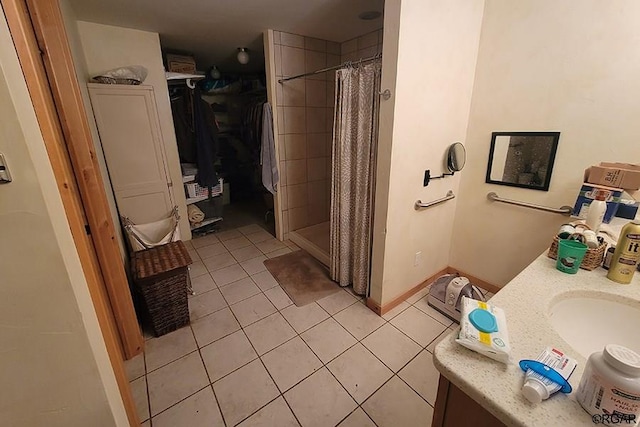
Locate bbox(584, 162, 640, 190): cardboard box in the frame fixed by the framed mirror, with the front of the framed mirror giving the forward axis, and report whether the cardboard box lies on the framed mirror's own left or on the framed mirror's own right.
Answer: on the framed mirror's own left

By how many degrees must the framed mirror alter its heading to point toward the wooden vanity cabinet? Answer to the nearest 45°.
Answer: approximately 45° to its left

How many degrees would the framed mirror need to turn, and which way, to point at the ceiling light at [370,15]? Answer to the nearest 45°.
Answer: approximately 45° to its right

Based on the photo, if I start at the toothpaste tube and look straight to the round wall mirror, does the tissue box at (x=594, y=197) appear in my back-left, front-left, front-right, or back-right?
front-right

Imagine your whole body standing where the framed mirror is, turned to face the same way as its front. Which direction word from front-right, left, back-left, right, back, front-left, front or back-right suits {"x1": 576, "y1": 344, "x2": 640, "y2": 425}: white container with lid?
front-left

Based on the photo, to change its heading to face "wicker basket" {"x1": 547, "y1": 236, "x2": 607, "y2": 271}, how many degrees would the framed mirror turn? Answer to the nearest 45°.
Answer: approximately 45° to its left

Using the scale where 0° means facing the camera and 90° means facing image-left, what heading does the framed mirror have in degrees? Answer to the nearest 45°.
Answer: approximately 45°

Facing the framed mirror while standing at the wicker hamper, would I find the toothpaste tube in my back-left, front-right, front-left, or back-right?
front-right

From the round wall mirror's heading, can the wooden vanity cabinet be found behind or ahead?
ahead

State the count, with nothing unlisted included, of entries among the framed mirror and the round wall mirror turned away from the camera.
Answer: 0

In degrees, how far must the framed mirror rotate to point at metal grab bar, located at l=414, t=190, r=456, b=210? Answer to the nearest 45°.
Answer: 0° — it already faces it
